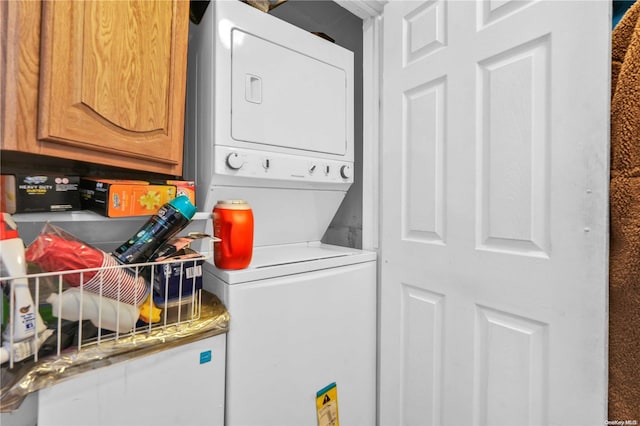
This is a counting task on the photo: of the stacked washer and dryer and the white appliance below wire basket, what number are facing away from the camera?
0

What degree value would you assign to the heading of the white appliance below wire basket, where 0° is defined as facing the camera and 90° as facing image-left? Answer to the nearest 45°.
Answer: approximately 315°

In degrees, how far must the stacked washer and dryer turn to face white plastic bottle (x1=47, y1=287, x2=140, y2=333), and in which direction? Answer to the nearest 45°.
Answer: approximately 90° to its right

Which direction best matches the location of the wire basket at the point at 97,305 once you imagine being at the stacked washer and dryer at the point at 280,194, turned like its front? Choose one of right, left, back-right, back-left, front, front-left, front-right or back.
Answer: right

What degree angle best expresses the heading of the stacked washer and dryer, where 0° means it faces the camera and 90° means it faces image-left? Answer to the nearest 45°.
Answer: approximately 315°

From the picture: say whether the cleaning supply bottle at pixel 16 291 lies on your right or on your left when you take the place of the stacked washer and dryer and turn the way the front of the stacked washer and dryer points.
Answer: on your right
